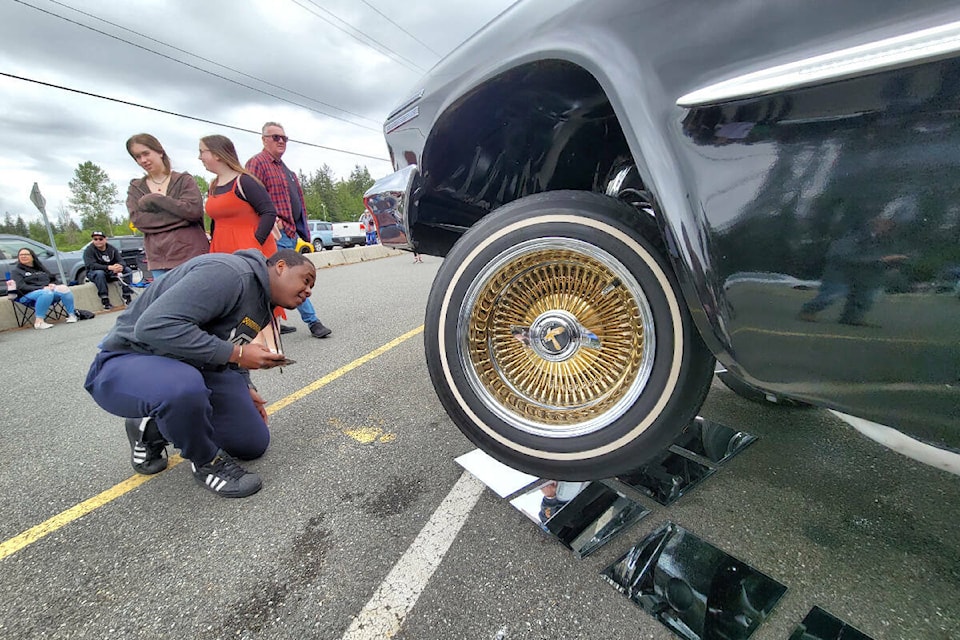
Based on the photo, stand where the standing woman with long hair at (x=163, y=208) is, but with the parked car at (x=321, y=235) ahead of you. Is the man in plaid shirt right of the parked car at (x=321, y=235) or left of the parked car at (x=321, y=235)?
right

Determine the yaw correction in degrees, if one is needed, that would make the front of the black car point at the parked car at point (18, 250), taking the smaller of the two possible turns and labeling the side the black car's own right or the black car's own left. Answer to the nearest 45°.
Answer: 0° — it already faces it

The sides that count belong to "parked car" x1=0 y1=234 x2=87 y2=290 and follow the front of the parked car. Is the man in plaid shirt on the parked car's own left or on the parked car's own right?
on the parked car's own right

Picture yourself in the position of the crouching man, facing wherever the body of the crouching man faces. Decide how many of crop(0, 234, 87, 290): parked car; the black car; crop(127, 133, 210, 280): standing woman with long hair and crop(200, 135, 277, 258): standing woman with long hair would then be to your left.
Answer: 3

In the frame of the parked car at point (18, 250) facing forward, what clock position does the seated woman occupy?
The seated woman is roughly at 3 o'clock from the parked car.

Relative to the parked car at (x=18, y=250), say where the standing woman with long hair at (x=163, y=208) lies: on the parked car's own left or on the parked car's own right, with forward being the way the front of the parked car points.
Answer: on the parked car's own right

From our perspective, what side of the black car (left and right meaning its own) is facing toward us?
left

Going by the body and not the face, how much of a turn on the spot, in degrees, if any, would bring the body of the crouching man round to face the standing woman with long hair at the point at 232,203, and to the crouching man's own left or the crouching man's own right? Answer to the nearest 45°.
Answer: approximately 90° to the crouching man's own left

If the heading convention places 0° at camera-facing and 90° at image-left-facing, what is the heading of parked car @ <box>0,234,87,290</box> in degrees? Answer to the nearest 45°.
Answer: approximately 270°

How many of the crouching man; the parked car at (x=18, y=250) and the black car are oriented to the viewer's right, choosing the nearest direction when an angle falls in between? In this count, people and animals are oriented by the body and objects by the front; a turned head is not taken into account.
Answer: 2
